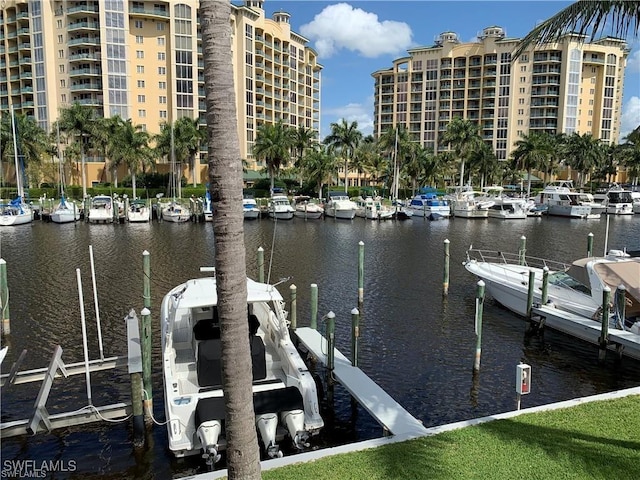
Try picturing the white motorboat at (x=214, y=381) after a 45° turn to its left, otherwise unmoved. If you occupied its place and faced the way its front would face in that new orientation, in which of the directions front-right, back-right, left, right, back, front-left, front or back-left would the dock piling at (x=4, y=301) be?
front

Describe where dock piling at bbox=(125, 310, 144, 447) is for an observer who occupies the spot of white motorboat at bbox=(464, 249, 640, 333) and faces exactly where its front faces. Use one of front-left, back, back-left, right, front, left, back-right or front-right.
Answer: left

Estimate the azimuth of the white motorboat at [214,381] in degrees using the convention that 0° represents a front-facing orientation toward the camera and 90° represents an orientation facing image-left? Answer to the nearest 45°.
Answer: approximately 180°

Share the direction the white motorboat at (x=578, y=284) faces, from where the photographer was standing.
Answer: facing away from the viewer and to the left of the viewer

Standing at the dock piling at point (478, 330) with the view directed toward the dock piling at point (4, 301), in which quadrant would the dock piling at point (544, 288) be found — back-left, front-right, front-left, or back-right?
back-right

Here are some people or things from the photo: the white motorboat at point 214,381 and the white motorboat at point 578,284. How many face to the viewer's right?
0

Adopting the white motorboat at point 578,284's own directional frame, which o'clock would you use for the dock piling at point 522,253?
The dock piling is roughly at 1 o'clock from the white motorboat.

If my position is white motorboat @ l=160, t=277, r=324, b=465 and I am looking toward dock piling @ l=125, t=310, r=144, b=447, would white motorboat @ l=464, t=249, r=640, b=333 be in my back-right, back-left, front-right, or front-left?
back-right

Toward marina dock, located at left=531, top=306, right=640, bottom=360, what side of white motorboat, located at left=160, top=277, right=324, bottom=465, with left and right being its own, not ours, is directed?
right

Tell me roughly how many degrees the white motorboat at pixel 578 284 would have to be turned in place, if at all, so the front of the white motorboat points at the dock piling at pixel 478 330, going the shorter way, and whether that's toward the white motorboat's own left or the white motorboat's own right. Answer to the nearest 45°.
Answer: approximately 90° to the white motorboat's own left
